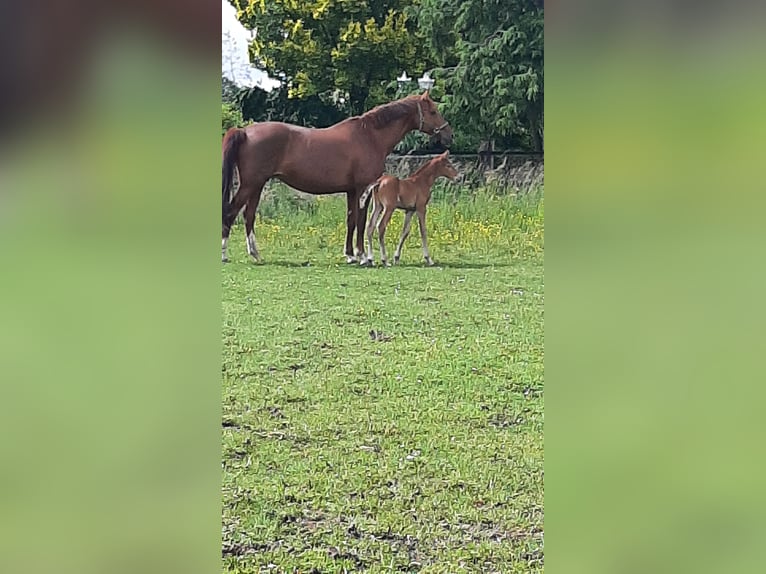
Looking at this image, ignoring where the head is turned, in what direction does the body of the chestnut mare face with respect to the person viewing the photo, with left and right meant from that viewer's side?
facing to the right of the viewer
